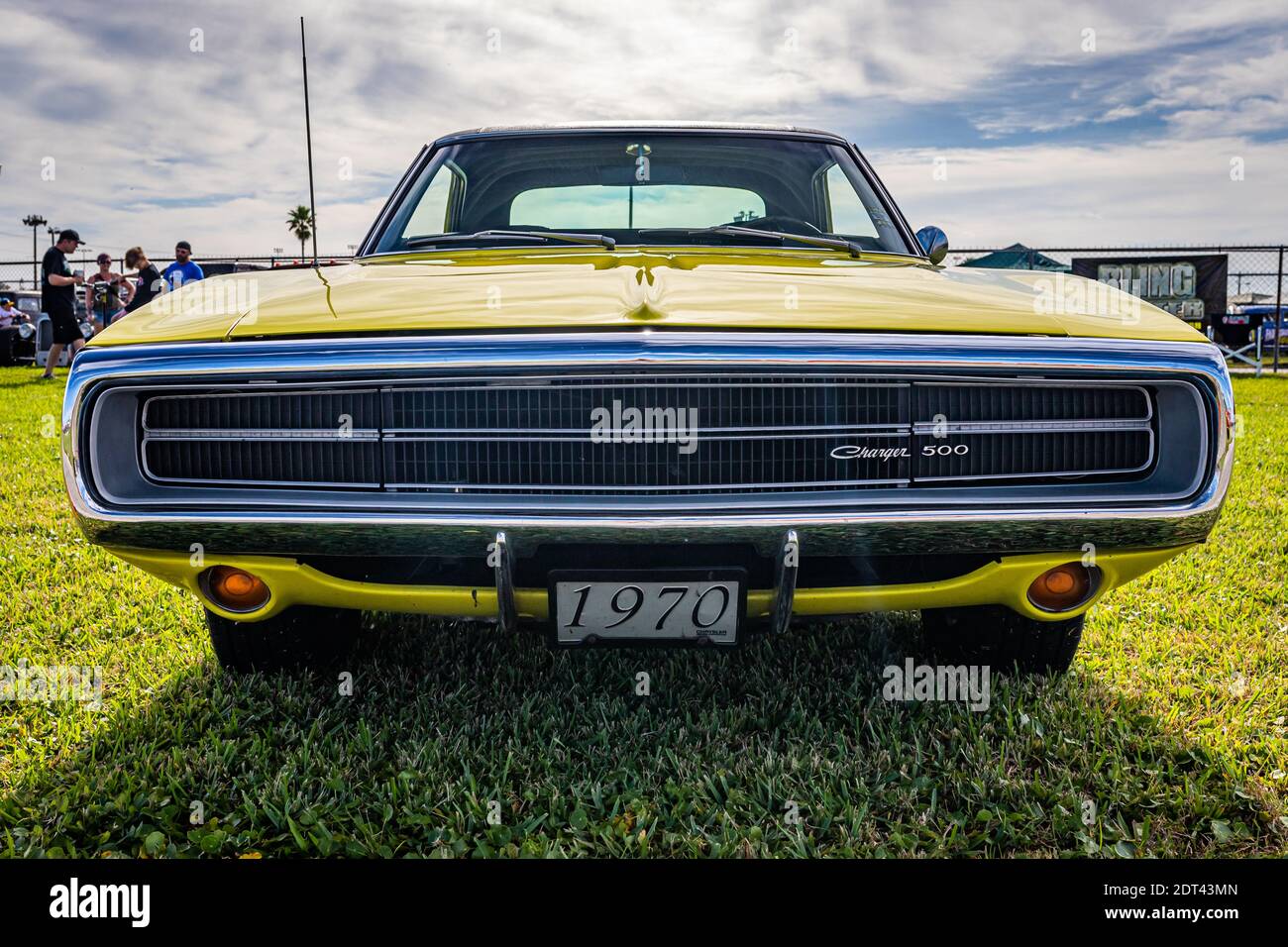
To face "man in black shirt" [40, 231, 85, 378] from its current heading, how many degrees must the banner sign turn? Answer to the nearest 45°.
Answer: approximately 45° to its right

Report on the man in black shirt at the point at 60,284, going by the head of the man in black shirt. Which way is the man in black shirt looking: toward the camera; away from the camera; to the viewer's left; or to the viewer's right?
to the viewer's right

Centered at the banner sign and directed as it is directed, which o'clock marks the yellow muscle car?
The yellow muscle car is roughly at 12 o'clock from the banner sign.

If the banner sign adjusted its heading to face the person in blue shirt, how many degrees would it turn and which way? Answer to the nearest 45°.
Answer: approximately 45° to its right

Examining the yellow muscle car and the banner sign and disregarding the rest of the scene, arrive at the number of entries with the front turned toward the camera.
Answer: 2

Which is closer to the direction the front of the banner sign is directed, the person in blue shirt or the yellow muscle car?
the yellow muscle car
